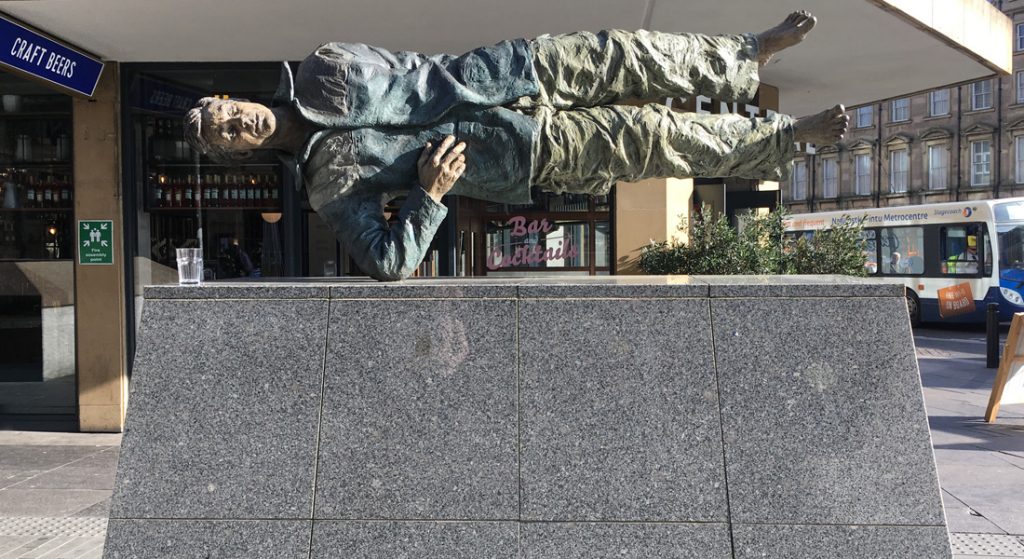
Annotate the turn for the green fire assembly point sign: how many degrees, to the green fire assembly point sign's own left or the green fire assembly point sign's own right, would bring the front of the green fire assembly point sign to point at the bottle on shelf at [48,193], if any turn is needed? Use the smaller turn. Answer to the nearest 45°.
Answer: approximately 135° to the green fire assembly point sign's own right

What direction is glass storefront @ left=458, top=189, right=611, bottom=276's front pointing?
toward the camera

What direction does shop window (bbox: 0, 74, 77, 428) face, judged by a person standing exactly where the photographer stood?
facing the viewer

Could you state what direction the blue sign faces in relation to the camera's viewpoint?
facing the viewer and to the right of the viewer

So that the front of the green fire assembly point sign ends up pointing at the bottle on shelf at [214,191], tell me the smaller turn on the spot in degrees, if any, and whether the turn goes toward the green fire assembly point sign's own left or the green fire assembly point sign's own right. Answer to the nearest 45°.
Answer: approximately 90° to the green fire assembly point sign's own left

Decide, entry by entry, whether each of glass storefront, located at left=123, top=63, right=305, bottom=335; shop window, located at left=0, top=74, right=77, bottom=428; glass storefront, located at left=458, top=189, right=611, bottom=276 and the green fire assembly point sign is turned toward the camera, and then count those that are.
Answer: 4

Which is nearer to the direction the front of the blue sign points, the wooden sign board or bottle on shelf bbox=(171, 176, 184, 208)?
the wooden sign board

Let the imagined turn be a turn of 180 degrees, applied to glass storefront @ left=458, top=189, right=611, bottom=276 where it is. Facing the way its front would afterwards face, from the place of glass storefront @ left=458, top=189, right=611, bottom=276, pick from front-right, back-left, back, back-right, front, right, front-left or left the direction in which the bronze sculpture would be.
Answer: back

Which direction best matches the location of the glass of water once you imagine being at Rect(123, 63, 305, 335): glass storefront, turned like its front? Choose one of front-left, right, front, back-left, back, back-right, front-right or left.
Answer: front

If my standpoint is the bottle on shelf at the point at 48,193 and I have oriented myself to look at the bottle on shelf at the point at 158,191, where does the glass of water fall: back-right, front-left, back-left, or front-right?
front-right

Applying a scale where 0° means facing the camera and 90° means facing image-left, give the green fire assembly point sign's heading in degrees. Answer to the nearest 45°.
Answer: approximately 0°
